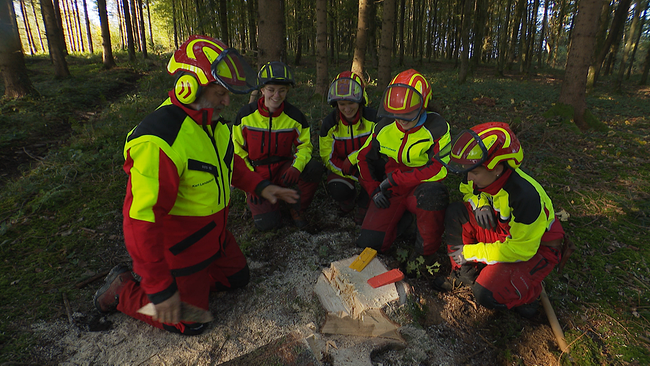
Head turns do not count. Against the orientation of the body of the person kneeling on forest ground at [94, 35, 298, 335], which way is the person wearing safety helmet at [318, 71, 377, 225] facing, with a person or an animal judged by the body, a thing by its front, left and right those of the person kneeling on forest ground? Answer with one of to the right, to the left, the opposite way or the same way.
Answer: to the right

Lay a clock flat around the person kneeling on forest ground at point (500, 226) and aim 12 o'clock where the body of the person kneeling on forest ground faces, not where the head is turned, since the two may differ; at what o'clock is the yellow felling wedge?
The yellow felling wedge is roughly at 1 o'clock from the person kneeling on forest ground.

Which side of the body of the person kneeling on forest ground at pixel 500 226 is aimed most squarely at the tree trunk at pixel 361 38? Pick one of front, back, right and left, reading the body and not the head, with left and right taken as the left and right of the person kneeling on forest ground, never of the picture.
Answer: right

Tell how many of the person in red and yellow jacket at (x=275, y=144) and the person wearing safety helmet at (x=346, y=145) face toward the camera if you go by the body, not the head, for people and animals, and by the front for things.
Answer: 2

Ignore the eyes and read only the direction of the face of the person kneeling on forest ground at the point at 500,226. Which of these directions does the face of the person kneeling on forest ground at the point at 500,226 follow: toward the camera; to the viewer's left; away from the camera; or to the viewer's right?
to the viewer's left

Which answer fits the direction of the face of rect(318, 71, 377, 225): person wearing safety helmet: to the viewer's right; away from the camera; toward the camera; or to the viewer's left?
toward the camera

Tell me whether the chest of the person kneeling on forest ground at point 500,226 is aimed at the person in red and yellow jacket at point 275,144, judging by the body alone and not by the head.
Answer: no

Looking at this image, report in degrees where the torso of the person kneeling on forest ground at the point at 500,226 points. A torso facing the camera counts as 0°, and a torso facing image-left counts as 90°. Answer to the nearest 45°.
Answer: approximately 45°

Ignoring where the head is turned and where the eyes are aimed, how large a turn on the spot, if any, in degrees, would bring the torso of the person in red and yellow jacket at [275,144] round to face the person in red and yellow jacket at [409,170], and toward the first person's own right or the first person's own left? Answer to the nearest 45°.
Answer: approximately 45° to the first person's own left

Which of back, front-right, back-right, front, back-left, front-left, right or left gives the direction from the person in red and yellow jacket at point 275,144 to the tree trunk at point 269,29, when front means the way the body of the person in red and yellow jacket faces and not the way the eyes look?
back

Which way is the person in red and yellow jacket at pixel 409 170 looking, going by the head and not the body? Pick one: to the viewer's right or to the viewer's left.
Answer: to the viewer's left

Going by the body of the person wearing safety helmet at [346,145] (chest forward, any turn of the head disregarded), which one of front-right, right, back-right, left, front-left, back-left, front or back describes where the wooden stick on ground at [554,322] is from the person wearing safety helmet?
front-left

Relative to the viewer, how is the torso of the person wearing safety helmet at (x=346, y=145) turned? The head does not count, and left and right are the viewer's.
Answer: facing the viewer

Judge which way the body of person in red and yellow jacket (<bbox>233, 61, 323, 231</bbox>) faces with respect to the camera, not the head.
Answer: toward the camera

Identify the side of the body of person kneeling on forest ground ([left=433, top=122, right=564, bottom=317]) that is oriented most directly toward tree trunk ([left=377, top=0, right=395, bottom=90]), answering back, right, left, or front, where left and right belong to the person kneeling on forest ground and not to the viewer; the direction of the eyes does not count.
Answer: right

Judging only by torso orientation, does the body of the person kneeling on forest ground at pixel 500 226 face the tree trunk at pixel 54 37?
no

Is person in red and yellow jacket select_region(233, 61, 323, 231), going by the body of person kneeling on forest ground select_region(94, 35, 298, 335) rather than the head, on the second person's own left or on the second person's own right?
on the second person's own left
